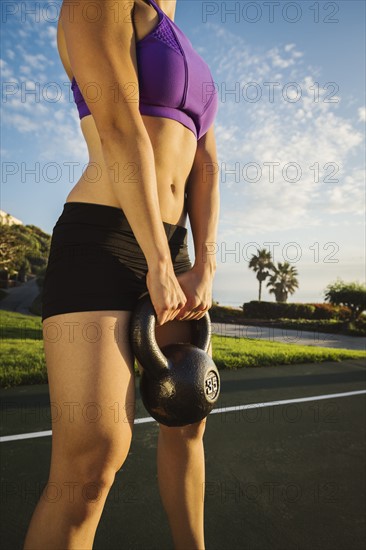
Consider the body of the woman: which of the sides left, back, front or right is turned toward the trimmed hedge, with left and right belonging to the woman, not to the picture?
left

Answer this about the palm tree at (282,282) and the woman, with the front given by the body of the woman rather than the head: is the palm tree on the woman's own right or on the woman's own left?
on the woman's own left

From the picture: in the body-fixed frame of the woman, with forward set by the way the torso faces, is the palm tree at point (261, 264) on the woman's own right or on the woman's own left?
on the woman's own left

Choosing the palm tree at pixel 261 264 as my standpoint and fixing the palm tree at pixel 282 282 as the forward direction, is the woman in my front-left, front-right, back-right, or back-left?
back-right
